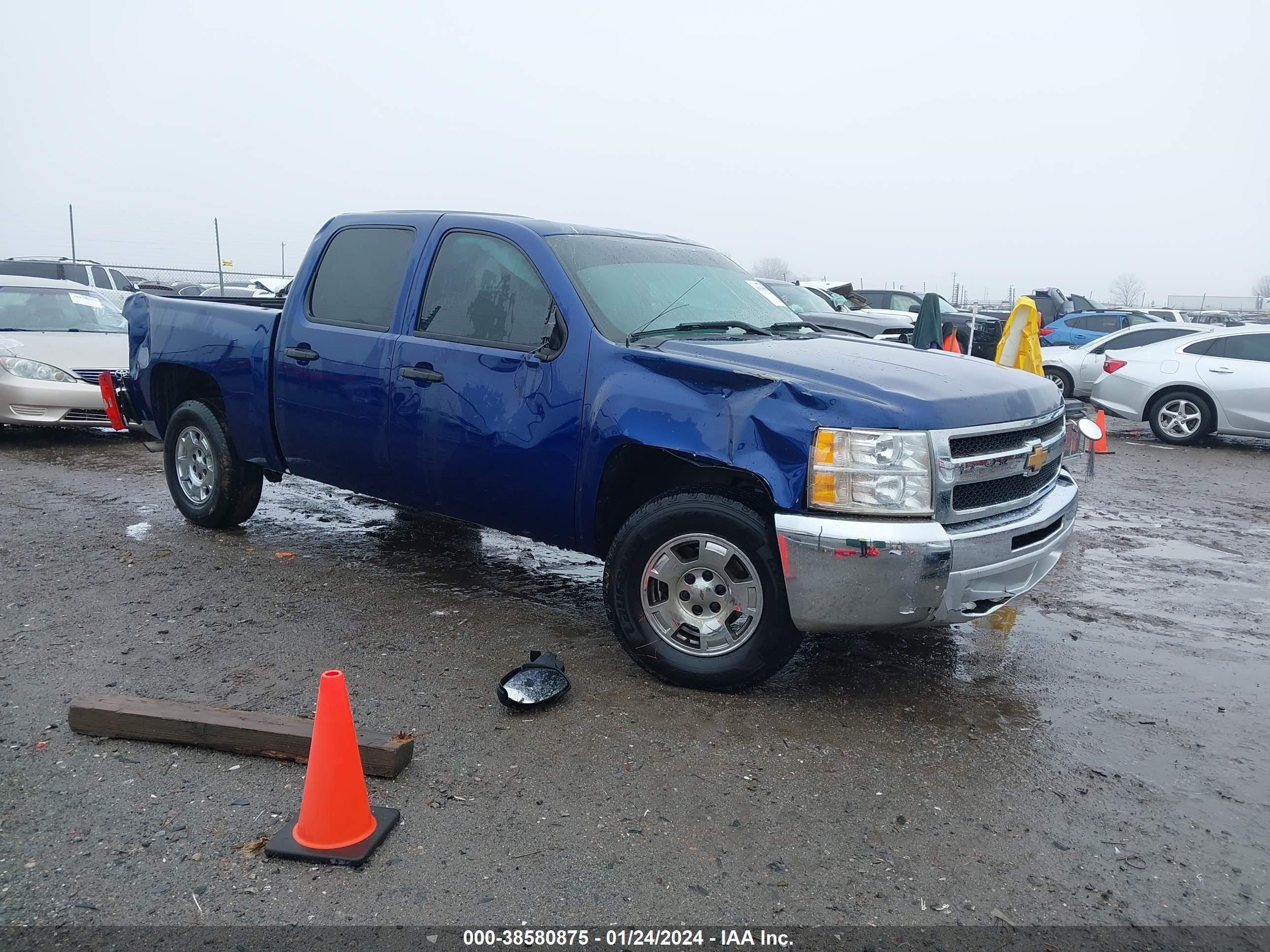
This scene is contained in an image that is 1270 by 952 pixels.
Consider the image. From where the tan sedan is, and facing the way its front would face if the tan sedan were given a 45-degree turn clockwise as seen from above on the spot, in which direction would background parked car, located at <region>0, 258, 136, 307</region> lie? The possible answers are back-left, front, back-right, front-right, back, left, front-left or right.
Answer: back

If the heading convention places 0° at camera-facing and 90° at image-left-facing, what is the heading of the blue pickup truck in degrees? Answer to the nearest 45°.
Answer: approximately 315°

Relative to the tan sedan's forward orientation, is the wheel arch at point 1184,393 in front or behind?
in front

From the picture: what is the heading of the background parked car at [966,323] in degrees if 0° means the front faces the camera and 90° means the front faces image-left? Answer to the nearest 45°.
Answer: approximately 315°

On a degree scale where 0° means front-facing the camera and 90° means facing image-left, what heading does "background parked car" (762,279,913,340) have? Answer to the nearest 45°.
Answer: approximately 315°

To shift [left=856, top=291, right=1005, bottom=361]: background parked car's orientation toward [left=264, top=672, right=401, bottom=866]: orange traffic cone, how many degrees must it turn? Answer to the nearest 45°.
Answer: approximately 45° to its right

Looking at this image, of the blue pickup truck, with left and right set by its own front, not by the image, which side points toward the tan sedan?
back

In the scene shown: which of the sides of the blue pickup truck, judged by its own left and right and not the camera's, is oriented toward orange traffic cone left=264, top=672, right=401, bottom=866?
right

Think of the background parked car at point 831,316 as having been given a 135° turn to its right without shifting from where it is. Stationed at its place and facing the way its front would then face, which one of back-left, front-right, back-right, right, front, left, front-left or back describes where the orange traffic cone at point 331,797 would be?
left

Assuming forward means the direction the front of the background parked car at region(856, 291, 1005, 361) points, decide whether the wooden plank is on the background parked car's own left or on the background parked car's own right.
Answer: on the background parked car's own right
